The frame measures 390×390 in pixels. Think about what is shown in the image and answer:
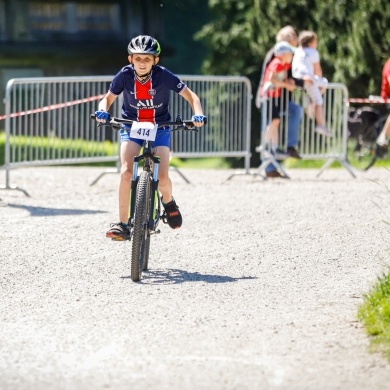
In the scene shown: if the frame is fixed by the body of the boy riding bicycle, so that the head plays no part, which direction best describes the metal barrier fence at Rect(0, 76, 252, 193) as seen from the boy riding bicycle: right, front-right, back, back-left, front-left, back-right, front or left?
back

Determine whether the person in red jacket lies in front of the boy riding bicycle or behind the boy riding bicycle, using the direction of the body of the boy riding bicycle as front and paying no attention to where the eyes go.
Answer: behind

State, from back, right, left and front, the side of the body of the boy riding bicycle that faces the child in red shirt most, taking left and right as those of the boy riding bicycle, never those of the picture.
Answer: back

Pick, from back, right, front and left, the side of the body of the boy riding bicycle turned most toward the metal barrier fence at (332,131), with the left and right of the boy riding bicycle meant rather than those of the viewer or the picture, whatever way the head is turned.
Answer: back

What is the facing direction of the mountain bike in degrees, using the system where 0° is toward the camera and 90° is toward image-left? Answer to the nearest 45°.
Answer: approximately 0°

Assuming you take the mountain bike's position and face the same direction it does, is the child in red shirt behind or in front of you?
behind

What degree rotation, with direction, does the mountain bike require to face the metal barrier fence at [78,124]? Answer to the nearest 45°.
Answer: approximately 180°

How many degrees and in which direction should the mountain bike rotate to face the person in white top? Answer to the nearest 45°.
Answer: approximately 180°
